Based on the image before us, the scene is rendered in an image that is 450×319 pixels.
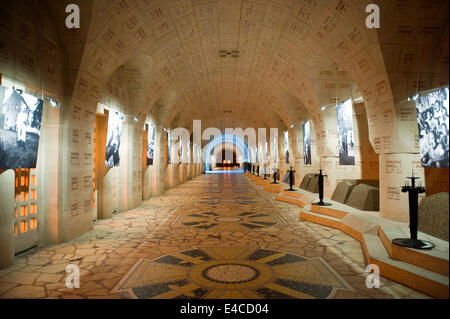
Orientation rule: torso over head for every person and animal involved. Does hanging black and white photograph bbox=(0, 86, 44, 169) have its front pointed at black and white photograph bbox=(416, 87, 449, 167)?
yes

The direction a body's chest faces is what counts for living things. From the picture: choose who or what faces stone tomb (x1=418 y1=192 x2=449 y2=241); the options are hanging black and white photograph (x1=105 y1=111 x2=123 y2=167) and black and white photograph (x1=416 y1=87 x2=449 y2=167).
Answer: the hanging black and white photograph

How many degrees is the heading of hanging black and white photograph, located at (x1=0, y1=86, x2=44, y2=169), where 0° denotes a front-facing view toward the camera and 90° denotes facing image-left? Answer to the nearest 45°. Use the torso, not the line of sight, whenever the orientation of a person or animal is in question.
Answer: approximately 315°

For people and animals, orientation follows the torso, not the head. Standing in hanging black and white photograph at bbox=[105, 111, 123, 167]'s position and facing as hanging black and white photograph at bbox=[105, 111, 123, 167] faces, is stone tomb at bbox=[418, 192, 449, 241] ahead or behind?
ahead

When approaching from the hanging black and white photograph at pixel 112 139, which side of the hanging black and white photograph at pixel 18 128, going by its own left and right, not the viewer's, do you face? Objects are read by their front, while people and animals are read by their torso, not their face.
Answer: left

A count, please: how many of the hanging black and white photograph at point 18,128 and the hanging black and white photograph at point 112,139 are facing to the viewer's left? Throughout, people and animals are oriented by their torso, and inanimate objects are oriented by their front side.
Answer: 0

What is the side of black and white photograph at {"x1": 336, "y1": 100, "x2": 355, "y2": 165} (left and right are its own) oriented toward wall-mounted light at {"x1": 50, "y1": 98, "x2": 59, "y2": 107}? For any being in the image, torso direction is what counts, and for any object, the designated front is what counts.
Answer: front

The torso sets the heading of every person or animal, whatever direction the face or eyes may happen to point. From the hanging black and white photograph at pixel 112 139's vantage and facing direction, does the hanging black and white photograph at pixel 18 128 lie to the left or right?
on its right

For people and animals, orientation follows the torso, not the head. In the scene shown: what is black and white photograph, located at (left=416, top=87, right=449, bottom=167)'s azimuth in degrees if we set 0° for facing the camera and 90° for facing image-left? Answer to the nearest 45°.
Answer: approximately 45°

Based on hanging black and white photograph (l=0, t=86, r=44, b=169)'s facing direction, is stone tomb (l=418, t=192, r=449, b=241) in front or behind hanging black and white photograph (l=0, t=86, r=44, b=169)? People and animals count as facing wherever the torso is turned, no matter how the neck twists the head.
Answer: in front
